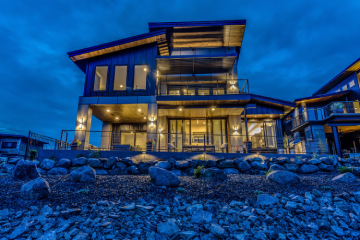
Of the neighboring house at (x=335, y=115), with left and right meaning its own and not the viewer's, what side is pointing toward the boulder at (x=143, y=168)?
front

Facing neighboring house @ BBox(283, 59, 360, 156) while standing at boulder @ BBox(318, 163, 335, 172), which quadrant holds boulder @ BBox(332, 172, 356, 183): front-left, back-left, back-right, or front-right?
back-right

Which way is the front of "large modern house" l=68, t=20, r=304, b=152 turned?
toward the camera

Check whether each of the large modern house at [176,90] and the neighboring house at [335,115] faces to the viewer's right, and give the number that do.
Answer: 0

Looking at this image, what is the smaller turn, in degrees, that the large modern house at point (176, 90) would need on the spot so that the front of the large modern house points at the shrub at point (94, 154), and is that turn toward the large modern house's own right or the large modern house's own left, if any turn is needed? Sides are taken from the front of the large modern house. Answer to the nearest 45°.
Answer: approximately 45° to the large modern house's own right

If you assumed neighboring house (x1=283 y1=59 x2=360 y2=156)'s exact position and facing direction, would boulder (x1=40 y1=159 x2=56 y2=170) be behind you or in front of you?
in front

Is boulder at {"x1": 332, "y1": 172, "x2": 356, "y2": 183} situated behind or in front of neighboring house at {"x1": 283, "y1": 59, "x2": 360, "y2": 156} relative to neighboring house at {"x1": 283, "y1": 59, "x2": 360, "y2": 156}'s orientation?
in front

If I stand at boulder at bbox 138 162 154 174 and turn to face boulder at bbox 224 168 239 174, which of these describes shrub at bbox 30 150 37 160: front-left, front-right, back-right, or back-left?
back-left

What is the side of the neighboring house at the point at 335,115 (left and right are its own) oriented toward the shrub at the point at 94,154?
right

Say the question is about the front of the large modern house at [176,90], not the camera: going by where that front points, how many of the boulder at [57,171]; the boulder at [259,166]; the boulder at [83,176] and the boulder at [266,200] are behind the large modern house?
0
